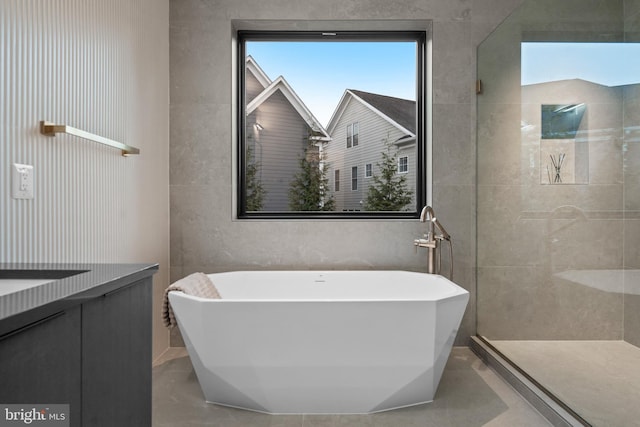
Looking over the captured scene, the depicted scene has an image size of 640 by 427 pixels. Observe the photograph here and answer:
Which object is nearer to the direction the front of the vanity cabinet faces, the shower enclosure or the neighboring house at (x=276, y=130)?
the shower enclosure

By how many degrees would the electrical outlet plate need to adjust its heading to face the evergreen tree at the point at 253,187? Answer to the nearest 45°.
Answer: approximately 90° to its left

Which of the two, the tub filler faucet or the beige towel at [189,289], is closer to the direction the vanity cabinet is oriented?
the tub filler faucet

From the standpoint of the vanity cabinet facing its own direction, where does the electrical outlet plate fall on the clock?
The electrical outlet plate is roughly at 7 o'clock from the vanity cabinet.

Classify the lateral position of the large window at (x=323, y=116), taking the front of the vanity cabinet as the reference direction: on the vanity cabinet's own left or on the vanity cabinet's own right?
on the vanity cabinet's own left

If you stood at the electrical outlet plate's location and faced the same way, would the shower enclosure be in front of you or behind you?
in front

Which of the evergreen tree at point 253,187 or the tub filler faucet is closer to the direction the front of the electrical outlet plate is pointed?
the tub filler faucet

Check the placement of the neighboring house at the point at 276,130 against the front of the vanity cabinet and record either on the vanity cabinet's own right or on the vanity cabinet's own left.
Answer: on the vanity cabinet's own left

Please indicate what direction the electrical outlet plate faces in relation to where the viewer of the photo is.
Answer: facing the viewer and to the right of the viewer

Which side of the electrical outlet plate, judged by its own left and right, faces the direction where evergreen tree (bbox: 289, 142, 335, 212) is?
left

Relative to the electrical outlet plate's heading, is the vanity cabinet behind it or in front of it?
in front

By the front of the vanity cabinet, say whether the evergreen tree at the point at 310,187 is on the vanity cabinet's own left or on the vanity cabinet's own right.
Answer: on the vanity cabinet's own left
